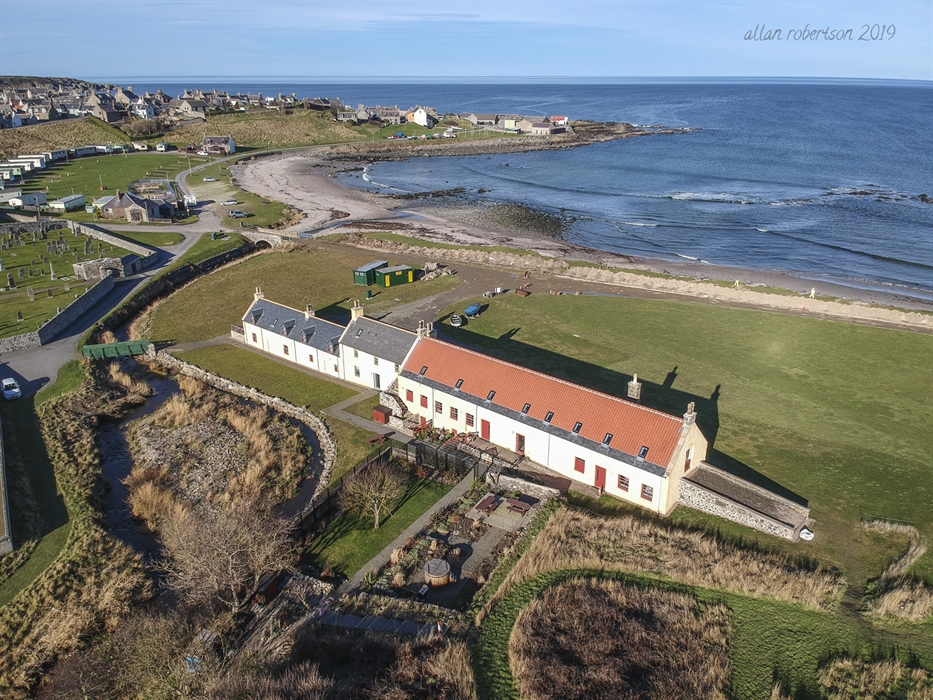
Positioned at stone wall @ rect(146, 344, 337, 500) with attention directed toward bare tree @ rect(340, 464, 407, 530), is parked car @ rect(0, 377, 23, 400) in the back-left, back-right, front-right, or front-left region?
back-right

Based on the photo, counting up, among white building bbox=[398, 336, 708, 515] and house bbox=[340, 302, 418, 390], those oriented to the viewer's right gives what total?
0

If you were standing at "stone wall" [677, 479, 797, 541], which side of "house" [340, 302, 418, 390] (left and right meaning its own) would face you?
left

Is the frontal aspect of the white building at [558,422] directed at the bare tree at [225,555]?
yes

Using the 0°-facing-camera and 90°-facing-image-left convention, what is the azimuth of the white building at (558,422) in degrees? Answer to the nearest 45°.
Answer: approximately 45°

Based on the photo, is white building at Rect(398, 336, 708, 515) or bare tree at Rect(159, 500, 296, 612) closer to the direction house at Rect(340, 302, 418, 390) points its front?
the bare tree

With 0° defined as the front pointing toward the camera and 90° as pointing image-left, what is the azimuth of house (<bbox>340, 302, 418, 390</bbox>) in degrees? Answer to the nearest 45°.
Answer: approximately 45°

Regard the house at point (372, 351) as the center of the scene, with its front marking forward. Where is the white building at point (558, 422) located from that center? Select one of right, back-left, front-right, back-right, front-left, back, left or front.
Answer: left

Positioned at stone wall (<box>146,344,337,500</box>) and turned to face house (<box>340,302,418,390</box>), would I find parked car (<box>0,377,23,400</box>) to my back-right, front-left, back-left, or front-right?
back-left

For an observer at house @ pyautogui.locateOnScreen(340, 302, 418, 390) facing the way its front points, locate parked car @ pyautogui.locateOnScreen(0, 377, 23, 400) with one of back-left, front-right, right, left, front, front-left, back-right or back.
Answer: front-right

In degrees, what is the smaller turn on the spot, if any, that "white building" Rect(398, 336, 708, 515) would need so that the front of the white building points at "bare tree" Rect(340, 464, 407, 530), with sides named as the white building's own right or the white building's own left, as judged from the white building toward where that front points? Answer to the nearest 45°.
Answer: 0° — it already faces it
